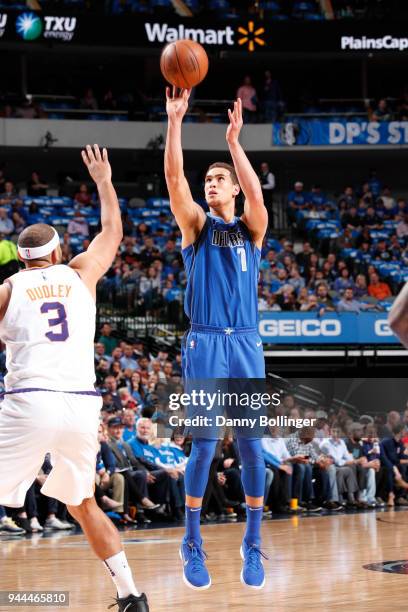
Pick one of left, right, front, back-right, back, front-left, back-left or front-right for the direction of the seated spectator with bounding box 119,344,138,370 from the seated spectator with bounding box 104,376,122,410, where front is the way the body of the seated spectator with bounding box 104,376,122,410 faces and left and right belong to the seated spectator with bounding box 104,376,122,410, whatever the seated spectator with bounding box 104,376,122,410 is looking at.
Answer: back-left

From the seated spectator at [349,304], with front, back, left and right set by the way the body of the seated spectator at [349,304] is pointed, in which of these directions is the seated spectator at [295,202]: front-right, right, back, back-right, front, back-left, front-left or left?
back-right

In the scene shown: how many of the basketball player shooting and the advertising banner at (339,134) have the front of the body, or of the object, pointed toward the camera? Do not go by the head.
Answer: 2

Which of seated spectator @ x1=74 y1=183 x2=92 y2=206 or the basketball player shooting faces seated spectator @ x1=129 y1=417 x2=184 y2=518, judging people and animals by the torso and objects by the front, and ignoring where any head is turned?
seated spectator @ x1=74 y1=183 x2=92 y2=206

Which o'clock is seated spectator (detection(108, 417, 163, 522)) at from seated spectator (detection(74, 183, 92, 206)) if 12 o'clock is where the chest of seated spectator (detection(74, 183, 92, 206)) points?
seated spectator (detection(108, 417, 163, 522)) is roughly at 12 o'clock from seated spectator (detection(74, 183, 92, 206)).

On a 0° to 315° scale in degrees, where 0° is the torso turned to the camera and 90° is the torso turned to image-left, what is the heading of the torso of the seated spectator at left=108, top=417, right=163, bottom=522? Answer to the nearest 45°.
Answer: approximately 315°

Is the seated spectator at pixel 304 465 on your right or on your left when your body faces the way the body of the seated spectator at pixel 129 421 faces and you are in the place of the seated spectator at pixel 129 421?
on your left

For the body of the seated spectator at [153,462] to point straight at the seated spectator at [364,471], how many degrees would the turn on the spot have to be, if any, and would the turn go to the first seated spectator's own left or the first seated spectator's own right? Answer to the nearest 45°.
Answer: approximately 90° to the first seated spectator's own left

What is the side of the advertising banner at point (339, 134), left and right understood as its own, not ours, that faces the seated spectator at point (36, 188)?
right

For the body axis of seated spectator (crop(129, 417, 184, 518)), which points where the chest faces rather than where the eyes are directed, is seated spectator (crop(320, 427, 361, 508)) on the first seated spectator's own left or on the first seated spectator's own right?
on the first seated spectator's own left

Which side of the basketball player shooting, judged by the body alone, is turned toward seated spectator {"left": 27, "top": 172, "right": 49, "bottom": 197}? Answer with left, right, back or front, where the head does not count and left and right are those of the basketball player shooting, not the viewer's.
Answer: back

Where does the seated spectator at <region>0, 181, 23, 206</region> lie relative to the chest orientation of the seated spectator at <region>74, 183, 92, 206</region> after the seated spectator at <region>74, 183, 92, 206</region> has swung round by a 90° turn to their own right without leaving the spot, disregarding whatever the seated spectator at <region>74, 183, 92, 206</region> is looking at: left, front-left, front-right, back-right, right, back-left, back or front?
front-left
